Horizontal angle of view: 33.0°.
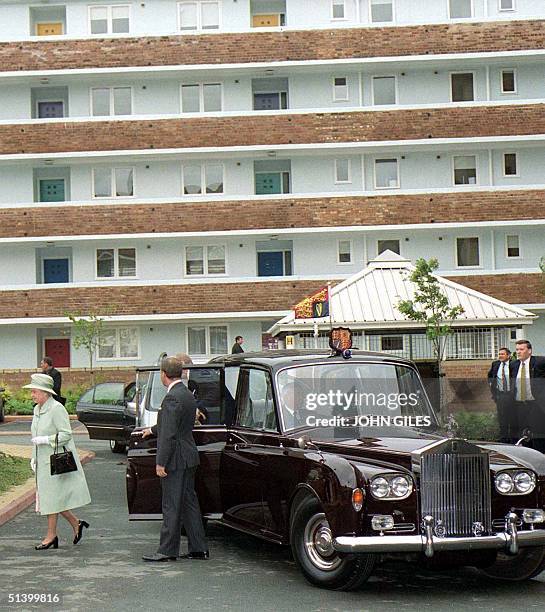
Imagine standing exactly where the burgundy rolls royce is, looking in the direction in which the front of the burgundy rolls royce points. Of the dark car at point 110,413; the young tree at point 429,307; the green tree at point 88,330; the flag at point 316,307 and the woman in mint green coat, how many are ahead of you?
0

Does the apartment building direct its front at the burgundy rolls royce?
yes

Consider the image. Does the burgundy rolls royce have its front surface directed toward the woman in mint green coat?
no

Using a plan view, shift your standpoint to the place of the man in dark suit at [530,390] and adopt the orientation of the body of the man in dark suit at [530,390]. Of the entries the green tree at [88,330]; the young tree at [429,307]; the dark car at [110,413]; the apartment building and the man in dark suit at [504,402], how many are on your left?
0

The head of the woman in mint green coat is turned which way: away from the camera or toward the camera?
toward the camera

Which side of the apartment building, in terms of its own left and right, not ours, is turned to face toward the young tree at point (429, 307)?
front

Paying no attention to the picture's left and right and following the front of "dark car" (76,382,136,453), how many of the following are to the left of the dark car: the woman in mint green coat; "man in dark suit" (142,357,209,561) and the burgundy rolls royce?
0

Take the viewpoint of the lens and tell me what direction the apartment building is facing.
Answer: facing the viewer

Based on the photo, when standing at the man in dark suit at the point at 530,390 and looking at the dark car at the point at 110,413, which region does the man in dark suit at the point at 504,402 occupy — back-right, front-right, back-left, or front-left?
front-right

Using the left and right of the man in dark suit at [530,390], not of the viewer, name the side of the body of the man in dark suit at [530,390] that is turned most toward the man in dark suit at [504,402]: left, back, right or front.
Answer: right

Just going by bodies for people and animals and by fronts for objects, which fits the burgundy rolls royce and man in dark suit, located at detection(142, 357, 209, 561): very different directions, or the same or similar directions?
very different directions

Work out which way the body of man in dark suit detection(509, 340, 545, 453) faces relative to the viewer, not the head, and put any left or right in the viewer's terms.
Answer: facing the viewer and to the left of the viewer

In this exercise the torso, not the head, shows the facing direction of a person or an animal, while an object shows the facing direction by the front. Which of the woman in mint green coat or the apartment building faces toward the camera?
the apartment building
